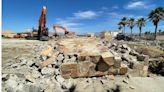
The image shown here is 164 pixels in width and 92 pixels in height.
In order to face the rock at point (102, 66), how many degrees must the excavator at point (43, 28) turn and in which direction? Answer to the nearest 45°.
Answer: approximately 45° to its right

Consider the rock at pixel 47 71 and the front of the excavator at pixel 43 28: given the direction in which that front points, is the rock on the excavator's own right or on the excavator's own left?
on the excavator's own right

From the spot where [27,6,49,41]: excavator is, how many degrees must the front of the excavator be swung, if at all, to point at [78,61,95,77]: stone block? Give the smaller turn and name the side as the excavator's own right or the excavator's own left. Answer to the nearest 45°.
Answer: approximately 45° to the excavator's own right

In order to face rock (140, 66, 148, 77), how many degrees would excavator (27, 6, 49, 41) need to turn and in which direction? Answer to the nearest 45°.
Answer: approximately 45° to its right

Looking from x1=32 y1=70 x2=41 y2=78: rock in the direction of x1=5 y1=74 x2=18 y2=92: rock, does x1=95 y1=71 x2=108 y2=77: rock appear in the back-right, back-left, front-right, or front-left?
back-left

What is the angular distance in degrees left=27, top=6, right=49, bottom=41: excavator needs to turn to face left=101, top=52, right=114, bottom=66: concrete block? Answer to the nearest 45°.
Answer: approximately 45° to its right

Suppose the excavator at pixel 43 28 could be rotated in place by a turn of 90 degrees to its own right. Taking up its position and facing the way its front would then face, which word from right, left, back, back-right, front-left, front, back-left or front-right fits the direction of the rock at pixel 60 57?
front-left

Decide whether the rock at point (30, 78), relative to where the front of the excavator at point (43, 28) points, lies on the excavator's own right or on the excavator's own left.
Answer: on the excavator's own right

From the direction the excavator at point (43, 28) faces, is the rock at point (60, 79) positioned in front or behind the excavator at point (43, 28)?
in front

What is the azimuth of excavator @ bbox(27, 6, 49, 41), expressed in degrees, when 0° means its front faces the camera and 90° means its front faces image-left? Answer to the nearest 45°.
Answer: approximately 315°

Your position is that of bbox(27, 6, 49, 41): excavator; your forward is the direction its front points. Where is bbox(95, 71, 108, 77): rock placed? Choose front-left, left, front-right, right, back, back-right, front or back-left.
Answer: front-right

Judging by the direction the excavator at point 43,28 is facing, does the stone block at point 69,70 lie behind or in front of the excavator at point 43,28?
in front

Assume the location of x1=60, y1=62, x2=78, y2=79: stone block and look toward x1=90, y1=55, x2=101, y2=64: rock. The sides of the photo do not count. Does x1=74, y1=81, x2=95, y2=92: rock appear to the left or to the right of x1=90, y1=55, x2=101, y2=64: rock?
right

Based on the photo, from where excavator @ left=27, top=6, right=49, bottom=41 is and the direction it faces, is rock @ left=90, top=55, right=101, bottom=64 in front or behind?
in front
